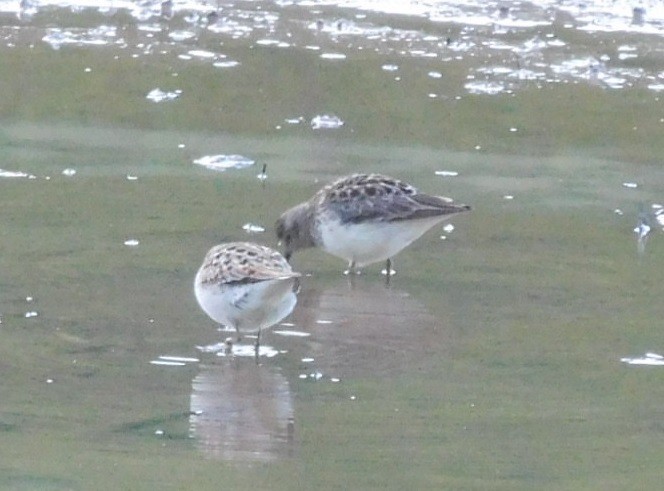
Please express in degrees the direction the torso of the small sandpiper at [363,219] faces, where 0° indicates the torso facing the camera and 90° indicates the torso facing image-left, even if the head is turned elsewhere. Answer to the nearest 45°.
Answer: approximately 90°

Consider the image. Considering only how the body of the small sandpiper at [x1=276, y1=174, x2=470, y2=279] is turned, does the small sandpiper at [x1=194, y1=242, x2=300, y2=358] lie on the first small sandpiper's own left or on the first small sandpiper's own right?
on the first small sandpiper's own left
